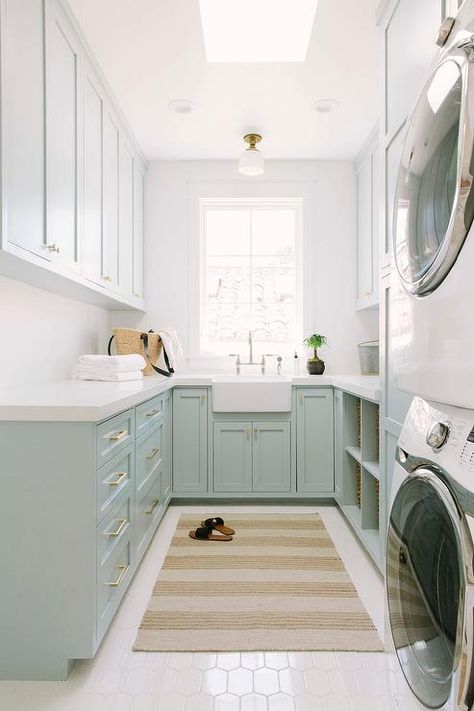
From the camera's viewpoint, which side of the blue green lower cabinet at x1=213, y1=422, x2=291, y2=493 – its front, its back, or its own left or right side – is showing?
front

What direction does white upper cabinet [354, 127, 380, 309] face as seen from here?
to the viewer's left

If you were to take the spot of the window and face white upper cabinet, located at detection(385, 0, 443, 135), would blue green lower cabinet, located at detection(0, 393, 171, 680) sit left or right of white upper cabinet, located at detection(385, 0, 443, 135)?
right

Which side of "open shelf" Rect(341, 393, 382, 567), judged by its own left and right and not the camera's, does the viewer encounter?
left

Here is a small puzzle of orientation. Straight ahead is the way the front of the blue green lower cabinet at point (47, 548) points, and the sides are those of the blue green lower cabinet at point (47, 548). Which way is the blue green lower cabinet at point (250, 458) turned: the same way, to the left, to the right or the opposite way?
to the right

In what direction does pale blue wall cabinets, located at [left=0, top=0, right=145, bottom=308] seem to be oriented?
to the viewer's right

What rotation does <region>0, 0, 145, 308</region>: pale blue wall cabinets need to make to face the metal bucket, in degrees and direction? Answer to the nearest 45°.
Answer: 0° — it already faces it

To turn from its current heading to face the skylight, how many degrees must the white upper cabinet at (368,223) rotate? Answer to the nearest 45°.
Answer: approximately 90° to its left

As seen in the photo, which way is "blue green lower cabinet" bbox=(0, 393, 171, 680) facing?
to the viewer's right
